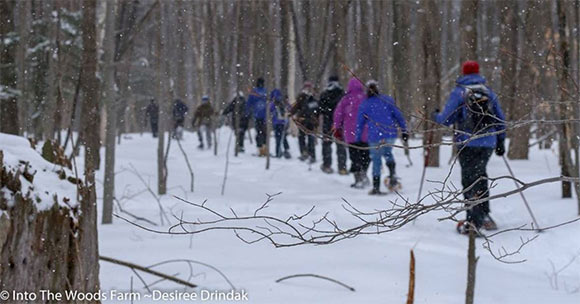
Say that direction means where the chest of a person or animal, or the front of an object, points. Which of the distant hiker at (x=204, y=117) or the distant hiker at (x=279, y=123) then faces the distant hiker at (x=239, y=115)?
the distant hiker at (x=279, y=123)

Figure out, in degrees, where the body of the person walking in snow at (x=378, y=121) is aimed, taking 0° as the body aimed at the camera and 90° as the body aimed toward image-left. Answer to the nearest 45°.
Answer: approximately 135°

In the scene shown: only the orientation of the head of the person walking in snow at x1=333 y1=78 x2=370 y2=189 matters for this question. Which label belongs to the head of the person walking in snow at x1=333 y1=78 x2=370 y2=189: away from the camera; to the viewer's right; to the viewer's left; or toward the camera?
away from the camera

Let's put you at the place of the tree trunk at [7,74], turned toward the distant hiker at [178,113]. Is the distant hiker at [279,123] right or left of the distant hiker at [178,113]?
right

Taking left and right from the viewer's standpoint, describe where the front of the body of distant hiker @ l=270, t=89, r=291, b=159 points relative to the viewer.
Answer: facing away from the viewer and to the left of the viewer

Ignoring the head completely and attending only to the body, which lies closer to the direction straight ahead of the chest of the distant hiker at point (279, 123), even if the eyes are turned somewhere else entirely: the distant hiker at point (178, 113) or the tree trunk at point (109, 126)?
the distant hiker

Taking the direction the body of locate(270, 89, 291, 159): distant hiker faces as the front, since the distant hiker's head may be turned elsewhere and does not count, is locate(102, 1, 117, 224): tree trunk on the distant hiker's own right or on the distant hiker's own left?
on the distant hiker's own left

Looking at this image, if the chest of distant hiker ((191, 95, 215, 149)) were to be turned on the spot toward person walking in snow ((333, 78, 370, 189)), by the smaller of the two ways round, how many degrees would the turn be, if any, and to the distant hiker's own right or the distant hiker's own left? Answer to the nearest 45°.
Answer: approximately 180°

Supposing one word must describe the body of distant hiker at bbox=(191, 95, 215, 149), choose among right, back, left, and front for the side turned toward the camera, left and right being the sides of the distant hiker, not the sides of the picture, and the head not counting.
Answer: back

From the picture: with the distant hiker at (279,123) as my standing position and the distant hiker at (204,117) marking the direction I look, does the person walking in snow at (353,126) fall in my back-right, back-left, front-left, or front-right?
back-left

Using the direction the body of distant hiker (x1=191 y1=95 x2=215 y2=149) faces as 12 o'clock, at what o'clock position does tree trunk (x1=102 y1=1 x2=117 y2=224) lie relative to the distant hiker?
The tree trunk is roughly at 6 o'clock from the distant hiker.
